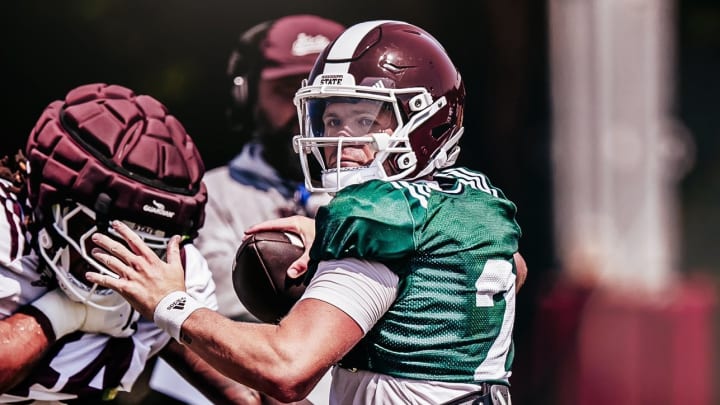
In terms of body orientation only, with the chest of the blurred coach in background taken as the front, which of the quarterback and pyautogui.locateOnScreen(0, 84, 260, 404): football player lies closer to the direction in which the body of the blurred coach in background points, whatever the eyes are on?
the quarterback

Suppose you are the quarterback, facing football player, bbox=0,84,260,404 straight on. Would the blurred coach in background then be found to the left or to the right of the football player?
right

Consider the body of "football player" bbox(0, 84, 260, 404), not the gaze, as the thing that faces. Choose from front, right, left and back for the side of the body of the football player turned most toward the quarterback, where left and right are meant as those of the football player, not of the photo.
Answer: front

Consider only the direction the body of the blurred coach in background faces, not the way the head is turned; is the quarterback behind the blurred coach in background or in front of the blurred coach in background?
in front

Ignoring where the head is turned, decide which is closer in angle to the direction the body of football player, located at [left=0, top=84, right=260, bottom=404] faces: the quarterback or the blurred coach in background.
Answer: the quarterback

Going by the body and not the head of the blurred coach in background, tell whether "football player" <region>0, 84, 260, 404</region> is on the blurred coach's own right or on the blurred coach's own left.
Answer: on the blurred coach's own right

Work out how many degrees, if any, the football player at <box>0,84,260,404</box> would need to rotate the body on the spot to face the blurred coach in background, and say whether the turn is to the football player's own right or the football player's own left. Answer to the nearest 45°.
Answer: approximately 90° to the football player's own left

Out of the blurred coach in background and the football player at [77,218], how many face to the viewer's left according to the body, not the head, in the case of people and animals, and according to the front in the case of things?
0

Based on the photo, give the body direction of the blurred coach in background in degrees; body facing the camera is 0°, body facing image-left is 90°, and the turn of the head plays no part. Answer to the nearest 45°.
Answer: approximately 315°
